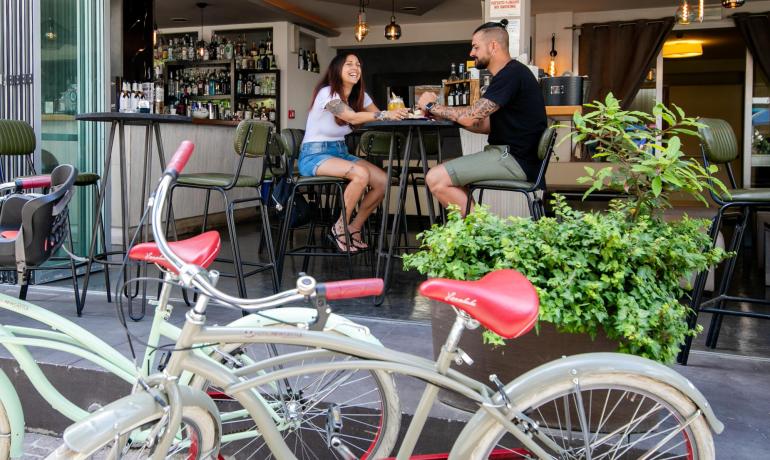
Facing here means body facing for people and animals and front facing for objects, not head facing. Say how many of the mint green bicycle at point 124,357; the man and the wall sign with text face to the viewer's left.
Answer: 2

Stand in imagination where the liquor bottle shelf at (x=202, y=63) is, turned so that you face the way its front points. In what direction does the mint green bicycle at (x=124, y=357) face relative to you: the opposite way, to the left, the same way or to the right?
to the right

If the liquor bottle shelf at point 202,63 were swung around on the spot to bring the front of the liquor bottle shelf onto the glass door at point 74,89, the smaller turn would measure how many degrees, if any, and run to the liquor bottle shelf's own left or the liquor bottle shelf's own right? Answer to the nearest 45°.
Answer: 0° — it already faces it

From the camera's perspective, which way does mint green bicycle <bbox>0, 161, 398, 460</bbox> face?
to the viewer's left

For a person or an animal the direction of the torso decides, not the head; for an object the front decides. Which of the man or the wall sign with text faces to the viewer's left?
the man

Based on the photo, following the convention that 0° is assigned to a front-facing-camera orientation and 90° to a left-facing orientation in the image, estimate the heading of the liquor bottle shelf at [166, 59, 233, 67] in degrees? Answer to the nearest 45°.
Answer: approximately 0°

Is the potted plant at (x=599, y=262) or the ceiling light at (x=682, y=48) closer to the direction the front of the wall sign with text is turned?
the potted plant

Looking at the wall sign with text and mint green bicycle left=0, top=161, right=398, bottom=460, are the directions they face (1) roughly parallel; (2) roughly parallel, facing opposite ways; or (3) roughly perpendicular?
roughly perpendicular

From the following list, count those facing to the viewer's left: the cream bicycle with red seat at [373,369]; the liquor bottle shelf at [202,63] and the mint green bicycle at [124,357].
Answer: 2

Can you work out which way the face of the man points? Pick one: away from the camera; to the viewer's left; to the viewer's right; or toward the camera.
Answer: to the viewer's left

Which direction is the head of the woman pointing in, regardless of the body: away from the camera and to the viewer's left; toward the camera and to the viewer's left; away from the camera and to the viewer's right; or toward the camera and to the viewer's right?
toward the camera and to the viewer's right

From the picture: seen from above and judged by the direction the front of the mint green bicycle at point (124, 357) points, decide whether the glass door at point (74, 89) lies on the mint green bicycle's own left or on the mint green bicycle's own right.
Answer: on the mint green bicycle's own right

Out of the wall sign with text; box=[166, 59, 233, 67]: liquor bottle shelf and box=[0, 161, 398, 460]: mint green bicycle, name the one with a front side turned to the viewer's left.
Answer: the mint green bicycle

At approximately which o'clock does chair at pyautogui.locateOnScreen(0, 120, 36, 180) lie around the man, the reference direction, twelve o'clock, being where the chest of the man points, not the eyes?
The chair is roughly at 12 o'clock from the man.

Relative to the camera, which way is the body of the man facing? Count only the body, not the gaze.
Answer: to the viewer's left

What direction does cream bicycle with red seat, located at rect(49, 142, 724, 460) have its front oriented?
to the viewer's left
